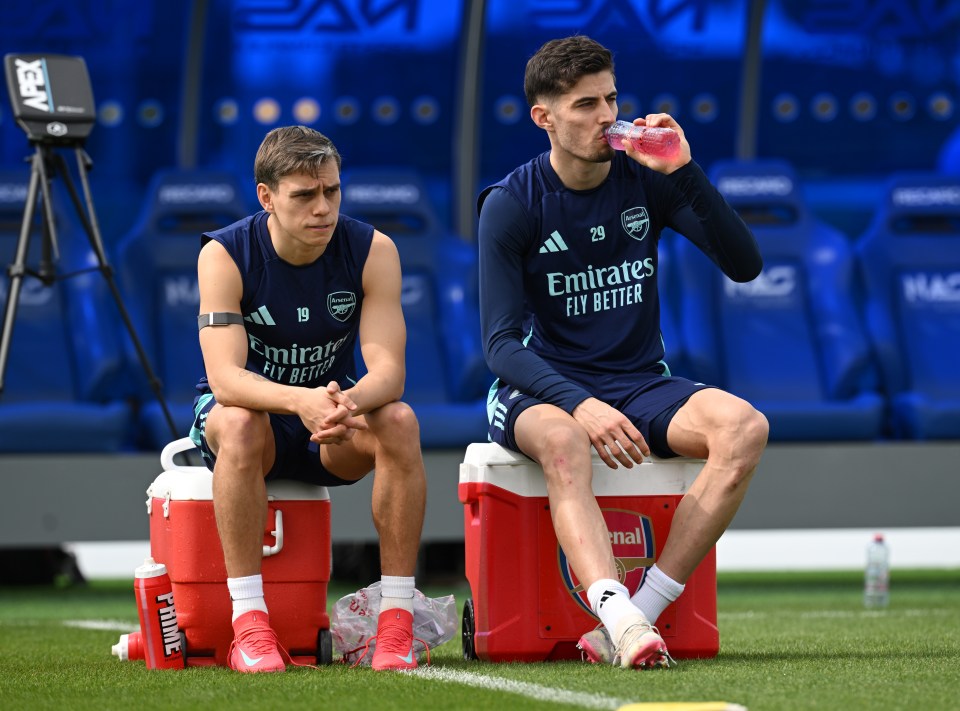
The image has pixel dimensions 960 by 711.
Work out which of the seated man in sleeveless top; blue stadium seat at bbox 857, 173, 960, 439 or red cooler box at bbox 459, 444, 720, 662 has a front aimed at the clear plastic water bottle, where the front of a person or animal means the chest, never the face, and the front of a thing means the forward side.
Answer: the blue stadium seat

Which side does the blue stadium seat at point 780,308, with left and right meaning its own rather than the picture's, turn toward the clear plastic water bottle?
front

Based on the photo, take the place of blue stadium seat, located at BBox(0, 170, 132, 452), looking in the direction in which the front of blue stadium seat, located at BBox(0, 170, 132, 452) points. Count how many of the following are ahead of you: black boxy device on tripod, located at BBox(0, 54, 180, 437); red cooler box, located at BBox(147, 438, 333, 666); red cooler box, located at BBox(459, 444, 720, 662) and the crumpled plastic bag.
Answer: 4

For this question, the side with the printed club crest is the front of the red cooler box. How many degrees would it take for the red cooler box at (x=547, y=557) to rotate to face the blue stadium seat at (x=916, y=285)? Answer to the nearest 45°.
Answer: approximately 180°

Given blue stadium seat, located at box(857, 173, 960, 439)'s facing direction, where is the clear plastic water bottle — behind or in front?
in front

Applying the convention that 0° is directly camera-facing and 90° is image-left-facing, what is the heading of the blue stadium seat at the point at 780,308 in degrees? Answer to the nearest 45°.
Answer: approximately 0°

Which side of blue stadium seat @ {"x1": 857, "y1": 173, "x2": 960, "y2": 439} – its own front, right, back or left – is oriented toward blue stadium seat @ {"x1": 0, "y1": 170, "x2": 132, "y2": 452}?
right

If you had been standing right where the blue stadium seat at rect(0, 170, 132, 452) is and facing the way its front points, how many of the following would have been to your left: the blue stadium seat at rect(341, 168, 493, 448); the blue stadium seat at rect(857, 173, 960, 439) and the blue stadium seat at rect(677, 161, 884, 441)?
3

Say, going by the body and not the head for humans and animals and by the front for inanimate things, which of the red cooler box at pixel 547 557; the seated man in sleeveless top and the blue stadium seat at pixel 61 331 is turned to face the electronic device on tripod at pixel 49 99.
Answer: the blue stadium seat

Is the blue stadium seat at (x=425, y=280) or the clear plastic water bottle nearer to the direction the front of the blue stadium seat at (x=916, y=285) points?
the clear plastic water bottle
